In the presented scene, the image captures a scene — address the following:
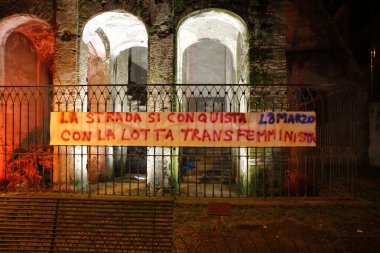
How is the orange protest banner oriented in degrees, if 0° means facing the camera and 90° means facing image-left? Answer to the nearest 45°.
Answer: approximately 0°
